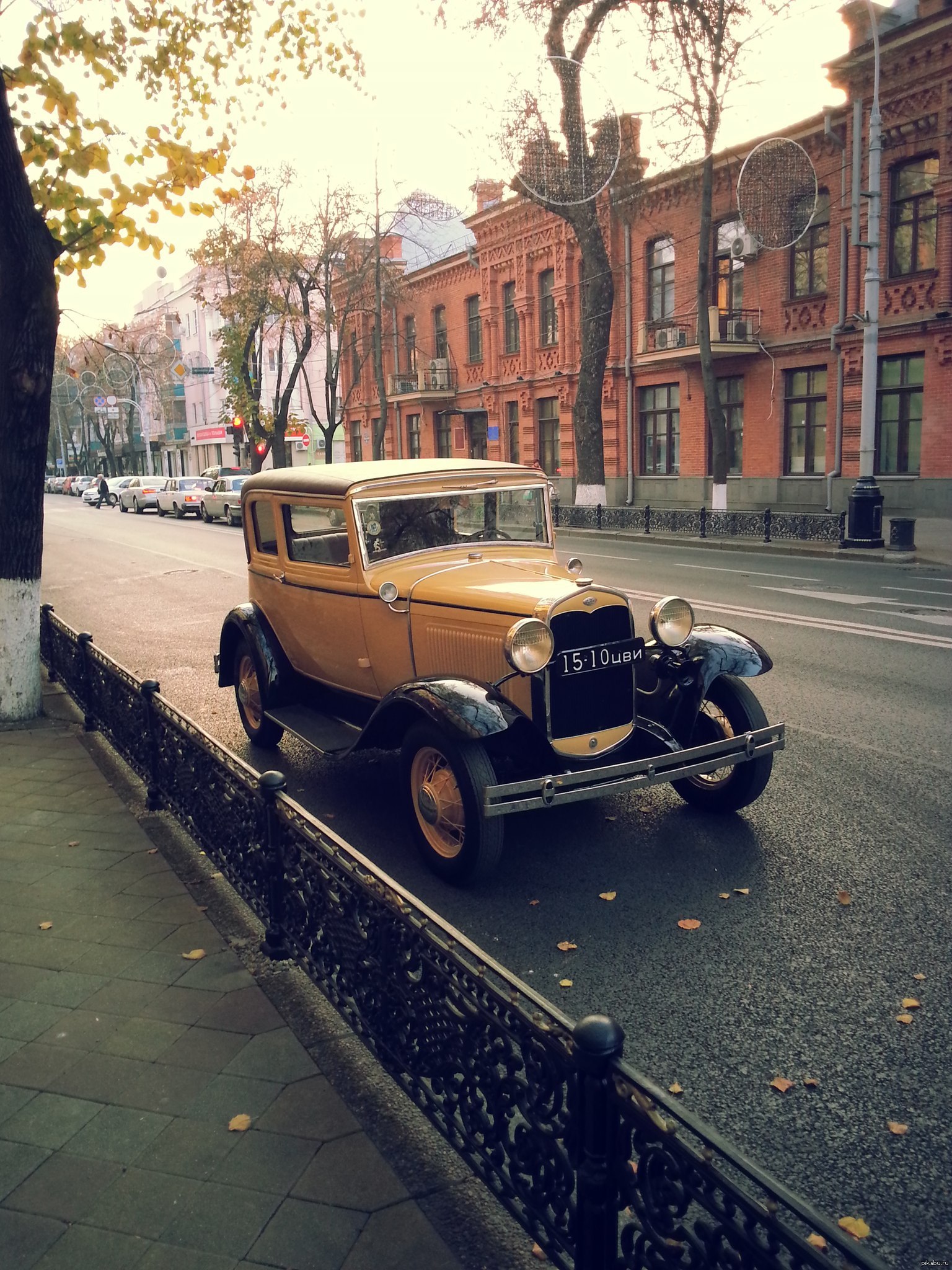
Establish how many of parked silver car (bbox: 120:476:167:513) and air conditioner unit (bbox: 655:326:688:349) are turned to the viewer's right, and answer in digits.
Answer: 0

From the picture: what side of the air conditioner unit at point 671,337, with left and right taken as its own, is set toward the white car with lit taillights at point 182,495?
right

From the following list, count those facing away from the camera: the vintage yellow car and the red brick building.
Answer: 0

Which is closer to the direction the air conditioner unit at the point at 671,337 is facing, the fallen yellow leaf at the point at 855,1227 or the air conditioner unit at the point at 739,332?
the fallen yellow leaf

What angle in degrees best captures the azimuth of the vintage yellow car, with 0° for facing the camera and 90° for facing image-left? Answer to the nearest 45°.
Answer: approximately 315°

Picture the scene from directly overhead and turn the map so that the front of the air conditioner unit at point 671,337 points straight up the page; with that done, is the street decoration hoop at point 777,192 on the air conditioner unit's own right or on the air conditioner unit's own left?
on the air conditioner unit's own left
